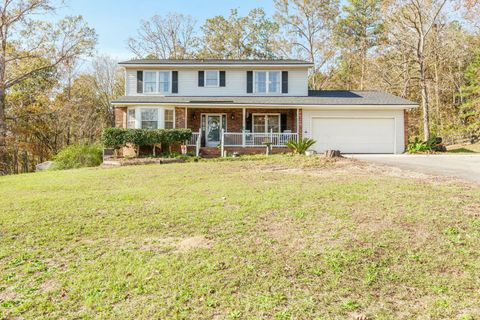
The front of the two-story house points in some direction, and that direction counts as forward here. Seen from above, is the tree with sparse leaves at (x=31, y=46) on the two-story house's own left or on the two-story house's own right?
on the two-story house's own right

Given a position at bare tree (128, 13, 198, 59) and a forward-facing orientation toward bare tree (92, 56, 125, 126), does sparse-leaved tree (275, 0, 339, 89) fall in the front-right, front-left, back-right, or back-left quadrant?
back-left

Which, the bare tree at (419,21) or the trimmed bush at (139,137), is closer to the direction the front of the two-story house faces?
the trimmed bush

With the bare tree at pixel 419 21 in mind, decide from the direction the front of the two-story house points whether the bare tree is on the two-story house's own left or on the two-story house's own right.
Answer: on the two-story house's own left

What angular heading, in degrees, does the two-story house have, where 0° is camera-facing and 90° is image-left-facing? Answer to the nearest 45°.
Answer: approximately 0°

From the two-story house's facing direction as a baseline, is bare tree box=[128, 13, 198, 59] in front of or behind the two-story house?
behind

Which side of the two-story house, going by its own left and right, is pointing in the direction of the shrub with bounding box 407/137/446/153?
left

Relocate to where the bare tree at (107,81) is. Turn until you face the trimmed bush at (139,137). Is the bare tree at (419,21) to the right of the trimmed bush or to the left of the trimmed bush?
left

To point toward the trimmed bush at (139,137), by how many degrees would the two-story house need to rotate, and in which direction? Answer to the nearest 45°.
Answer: approximately 45° to its right

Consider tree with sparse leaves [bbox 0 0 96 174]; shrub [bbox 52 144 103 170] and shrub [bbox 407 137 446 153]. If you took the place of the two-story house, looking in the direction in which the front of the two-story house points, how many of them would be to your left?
1

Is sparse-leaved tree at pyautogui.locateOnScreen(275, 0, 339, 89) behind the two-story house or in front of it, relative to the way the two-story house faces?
behind
